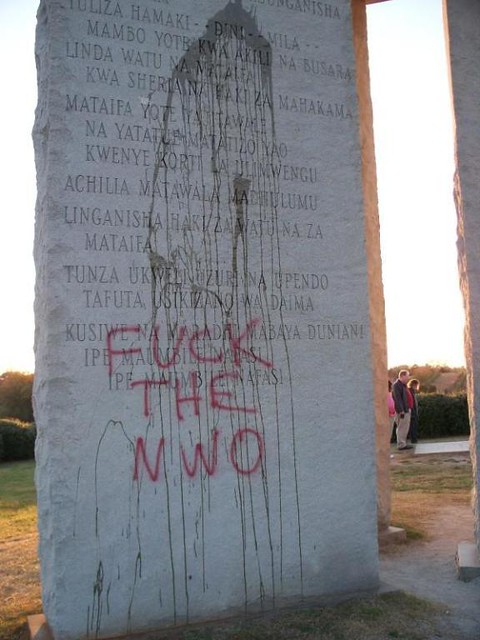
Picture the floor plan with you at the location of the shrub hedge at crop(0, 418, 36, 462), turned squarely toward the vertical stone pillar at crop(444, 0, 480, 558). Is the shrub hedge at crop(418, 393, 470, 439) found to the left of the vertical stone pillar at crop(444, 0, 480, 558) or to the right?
left

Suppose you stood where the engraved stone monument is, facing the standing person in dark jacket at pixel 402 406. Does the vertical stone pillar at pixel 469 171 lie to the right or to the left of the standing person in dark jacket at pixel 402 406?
right

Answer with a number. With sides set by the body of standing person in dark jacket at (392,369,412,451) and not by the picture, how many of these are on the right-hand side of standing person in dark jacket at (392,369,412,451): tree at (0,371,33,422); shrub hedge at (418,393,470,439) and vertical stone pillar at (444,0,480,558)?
1

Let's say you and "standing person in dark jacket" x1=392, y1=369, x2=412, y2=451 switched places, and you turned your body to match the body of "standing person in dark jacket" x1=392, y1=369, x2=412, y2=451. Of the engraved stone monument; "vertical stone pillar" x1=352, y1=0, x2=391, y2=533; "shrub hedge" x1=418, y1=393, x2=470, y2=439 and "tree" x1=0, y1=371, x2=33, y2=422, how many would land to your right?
2

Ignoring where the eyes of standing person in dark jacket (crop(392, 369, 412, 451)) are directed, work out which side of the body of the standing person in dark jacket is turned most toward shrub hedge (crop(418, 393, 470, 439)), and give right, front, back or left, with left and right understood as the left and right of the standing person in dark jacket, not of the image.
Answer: left
